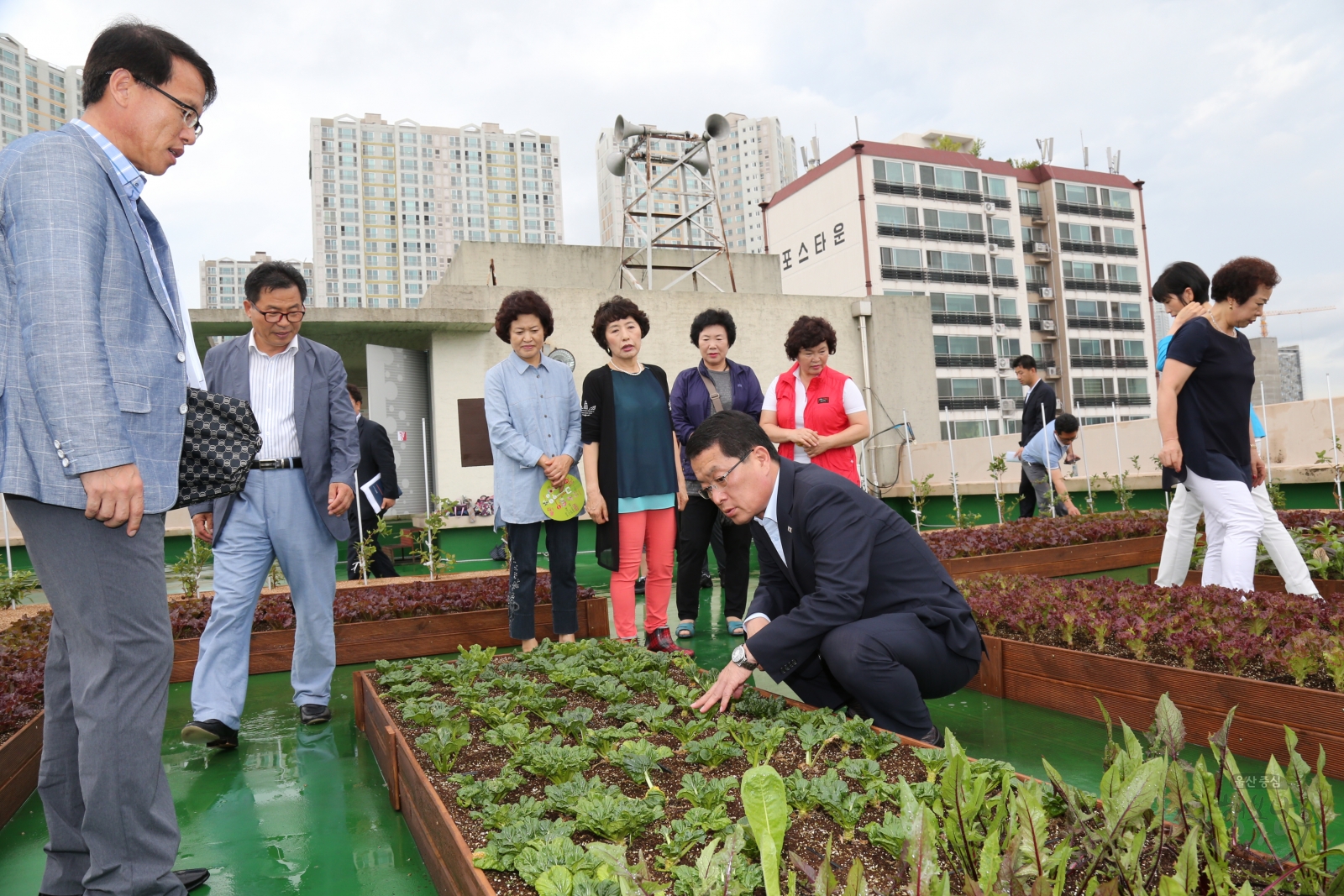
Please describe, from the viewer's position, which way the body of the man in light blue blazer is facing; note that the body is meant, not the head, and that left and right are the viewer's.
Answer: facing to the right of the viewer

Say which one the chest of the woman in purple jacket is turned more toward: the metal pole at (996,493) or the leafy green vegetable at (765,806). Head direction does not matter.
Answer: the leafy green vegetable

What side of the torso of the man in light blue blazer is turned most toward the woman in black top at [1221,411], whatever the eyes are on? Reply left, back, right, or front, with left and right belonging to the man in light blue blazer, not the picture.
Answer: front

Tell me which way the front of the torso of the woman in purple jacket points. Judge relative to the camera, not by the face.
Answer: toward the camera

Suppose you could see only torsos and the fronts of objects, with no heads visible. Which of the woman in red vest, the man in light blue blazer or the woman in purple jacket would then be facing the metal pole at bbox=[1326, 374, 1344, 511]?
the man in light blue blazer

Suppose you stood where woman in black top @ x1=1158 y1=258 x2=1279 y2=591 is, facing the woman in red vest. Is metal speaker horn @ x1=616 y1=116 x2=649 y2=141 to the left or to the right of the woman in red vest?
right

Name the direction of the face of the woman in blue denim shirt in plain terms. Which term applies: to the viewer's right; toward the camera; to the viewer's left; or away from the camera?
toward the camera

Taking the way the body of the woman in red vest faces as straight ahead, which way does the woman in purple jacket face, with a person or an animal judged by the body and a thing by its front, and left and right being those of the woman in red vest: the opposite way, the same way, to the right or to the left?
the same way

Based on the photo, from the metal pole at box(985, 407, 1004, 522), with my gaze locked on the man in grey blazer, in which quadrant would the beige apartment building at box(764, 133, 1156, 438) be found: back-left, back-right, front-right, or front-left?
back-right

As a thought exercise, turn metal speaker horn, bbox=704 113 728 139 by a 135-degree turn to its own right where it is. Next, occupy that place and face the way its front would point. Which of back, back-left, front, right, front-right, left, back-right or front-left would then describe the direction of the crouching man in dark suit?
left

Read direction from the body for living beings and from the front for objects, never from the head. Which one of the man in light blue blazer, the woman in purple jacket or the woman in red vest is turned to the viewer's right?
the man in light blue blazer

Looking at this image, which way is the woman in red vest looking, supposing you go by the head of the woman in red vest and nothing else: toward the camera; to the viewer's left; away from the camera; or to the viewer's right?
toward the camera

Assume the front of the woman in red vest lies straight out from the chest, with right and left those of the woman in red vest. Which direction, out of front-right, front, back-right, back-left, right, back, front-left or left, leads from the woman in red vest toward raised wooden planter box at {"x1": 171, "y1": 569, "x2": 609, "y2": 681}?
right

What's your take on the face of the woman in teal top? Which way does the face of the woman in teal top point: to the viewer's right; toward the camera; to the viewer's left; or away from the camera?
toward the camera

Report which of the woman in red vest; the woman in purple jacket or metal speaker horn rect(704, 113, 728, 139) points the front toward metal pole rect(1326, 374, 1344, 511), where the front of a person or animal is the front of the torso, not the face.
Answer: the metal speaker horn

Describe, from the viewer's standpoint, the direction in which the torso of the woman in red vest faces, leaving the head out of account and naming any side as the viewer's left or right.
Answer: facing the viewer

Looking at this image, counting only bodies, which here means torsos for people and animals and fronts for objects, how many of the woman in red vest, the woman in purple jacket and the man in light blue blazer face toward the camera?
2
